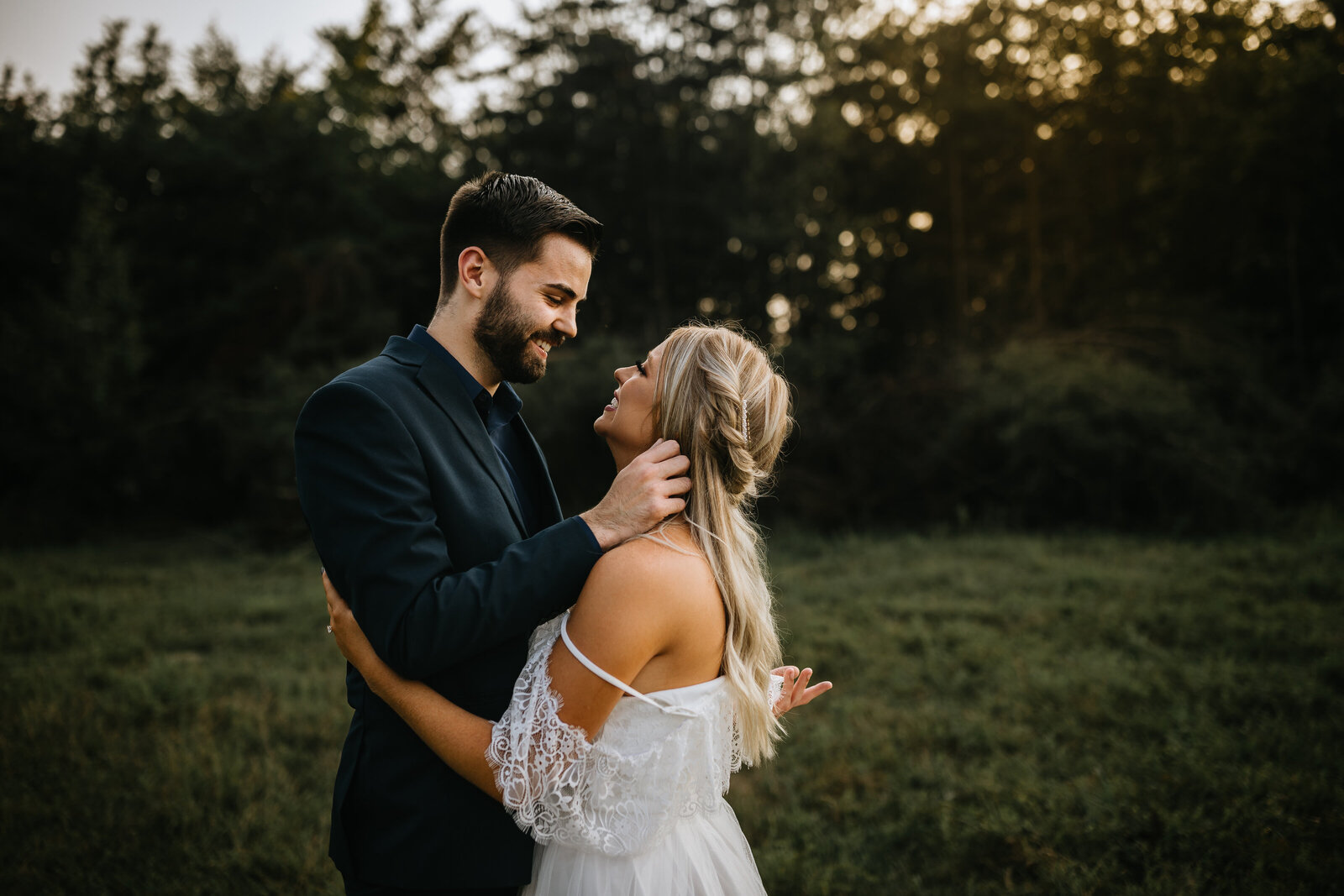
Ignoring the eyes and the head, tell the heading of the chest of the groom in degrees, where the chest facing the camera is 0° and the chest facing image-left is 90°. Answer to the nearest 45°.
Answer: approximately 315°

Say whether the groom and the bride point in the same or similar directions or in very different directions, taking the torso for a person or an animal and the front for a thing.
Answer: very different directions

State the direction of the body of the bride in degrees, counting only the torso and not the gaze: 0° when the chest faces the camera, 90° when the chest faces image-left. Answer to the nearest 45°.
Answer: approximately 135°
